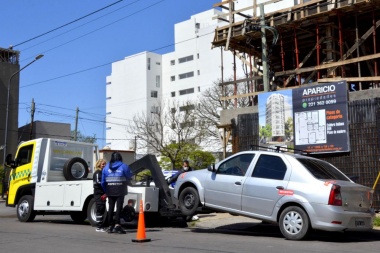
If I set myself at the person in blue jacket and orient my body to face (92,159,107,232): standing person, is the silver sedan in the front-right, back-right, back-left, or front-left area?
back-right

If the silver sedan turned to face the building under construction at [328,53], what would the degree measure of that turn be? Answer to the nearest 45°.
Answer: approximately 45° to its right

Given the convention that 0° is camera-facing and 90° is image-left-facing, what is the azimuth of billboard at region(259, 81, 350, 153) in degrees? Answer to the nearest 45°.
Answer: approximately 45°

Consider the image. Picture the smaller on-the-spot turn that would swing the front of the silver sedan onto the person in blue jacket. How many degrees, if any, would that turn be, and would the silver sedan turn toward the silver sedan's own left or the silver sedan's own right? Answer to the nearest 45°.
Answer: approximately 45° to the silver sedan's own left

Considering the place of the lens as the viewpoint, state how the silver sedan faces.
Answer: facing away from the viewer and to the left of the viewer

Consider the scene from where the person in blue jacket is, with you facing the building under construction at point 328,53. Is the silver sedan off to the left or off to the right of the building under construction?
right

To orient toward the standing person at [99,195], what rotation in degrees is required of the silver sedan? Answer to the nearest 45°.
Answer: approximately 45° to its left

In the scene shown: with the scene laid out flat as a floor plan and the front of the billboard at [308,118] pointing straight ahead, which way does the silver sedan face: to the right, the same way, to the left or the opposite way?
to the right

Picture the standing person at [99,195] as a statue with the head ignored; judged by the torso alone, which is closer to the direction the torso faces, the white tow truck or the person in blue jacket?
the person in blue jacket
